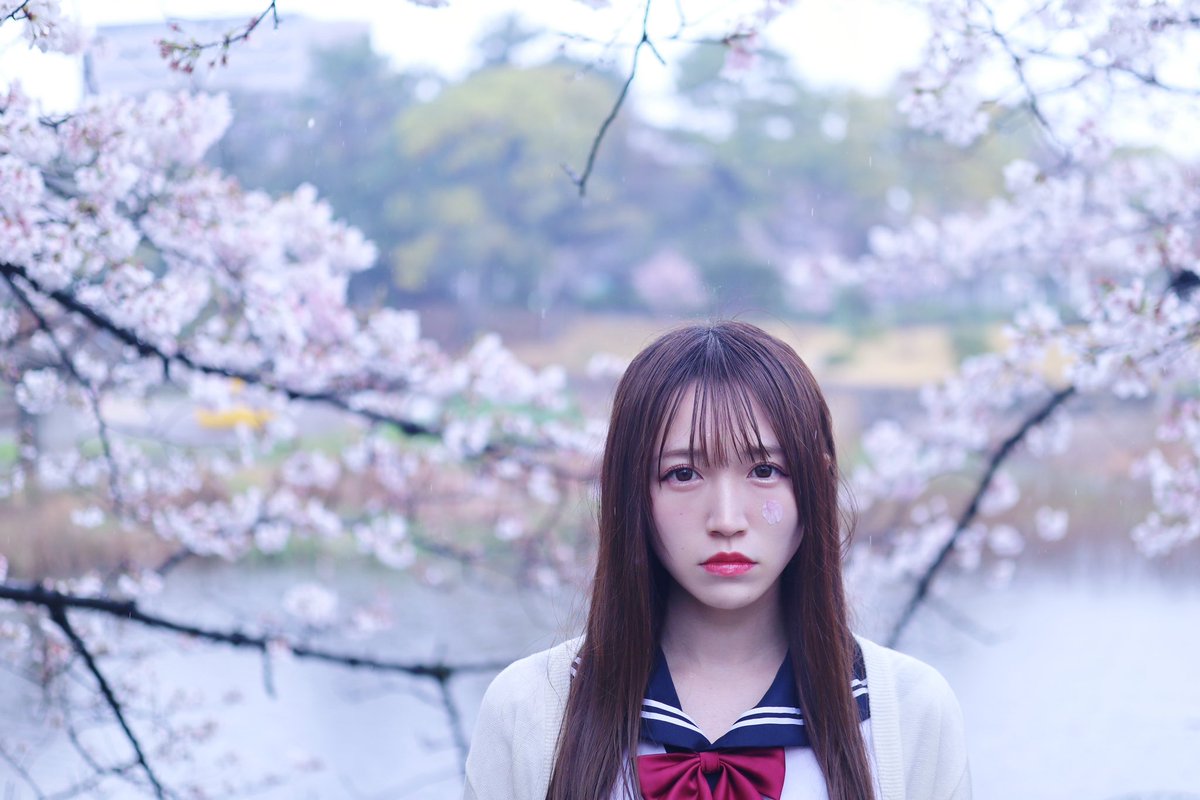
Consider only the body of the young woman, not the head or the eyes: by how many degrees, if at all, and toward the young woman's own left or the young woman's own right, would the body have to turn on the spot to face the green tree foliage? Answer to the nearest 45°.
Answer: approximately 180°

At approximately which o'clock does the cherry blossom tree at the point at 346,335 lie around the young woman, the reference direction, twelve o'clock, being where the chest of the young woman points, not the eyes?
The cherry blossom tree is roughly at 5 o'clock from the young woman.

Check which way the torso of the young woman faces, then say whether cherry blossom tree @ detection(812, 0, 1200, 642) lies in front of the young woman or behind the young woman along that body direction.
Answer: behind
